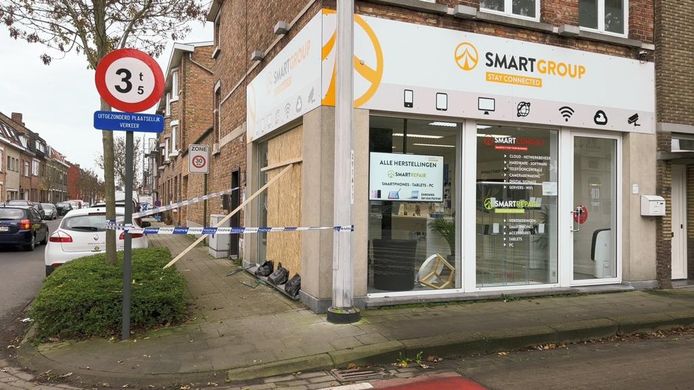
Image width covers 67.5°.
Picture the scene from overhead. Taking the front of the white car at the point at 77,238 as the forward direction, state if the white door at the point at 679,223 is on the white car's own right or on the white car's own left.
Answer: on the white car's own right

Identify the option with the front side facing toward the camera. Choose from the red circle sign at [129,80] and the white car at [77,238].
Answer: the red circle sign

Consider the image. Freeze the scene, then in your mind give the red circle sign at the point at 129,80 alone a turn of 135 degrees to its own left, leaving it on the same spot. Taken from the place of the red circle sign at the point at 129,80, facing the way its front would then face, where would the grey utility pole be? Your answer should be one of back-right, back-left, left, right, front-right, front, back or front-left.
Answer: front-right

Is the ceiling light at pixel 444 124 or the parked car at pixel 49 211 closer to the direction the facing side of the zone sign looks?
the ceiling light

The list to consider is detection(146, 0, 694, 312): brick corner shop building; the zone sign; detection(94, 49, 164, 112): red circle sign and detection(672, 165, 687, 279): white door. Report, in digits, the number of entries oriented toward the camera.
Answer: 4

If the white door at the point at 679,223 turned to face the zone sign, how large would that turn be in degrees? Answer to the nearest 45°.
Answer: approximately 90° to its right

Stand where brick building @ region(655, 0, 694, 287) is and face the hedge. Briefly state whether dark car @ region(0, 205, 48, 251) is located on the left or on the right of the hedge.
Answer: right

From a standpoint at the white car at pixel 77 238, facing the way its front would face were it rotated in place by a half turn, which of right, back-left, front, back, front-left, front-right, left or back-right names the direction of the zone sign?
back-left

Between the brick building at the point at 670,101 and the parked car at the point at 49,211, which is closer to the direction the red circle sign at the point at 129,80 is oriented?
the brick building

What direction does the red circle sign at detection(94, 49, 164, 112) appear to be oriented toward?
toward the camera

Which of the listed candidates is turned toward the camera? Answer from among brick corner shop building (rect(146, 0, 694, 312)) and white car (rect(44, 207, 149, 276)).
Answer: the brick corner shop building

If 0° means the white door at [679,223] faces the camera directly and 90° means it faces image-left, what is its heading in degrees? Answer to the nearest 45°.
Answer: approximately 0°

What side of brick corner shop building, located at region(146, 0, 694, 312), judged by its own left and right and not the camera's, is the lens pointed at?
front

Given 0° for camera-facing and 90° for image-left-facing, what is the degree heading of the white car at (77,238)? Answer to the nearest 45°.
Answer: approximately 180°

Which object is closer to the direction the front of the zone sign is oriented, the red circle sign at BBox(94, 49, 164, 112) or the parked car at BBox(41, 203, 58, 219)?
the red circle sign
